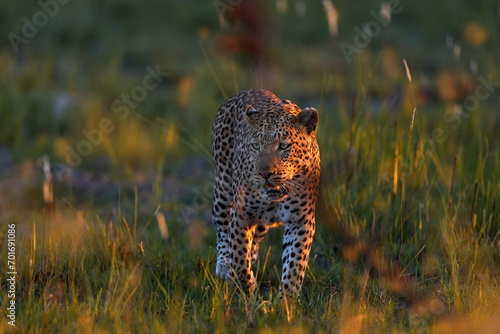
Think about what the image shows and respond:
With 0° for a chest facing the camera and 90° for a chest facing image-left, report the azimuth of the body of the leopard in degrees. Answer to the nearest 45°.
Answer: approximately 0°
